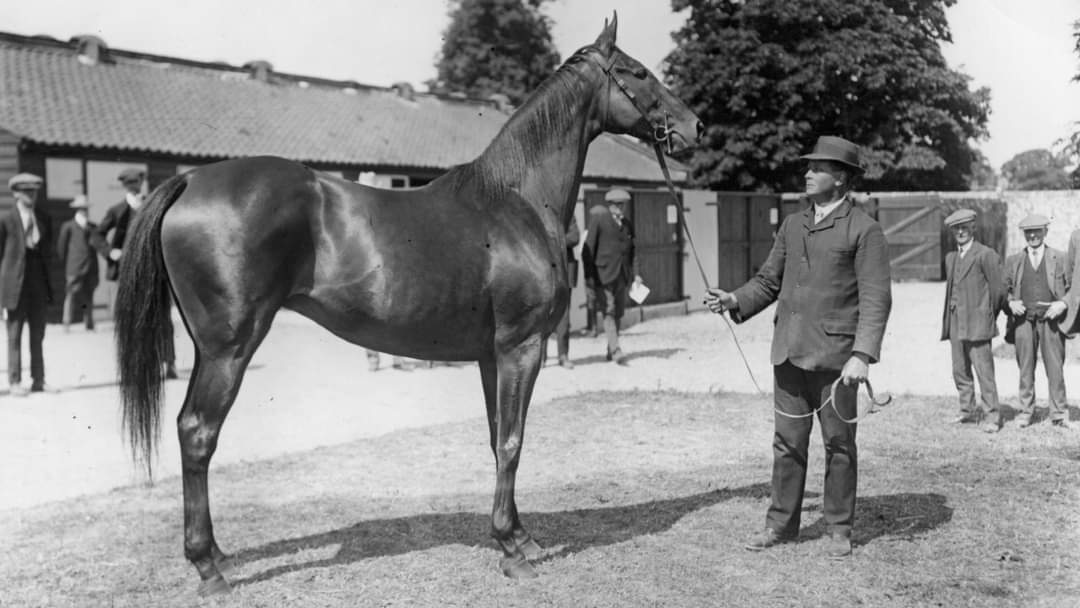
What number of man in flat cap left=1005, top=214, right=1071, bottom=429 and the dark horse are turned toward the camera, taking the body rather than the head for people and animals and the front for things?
1

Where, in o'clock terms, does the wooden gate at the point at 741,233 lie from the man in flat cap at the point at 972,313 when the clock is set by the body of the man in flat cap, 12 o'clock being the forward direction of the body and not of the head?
The wooden gate is roughly at 4 o'clock from the man in flat cap.

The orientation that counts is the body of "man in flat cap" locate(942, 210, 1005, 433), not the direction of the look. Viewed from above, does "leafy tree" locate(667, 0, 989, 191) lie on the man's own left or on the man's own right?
on the man's own right

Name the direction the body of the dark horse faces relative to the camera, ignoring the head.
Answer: to the viewer's right

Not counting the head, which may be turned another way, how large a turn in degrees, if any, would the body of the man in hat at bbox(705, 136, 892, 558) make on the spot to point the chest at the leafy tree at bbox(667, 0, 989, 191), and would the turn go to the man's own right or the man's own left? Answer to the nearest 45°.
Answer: approximately 135° to the man's own right

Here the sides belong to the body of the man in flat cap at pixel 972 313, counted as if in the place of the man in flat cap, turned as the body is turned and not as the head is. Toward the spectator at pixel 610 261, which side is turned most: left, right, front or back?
right
